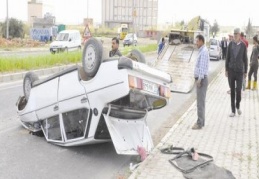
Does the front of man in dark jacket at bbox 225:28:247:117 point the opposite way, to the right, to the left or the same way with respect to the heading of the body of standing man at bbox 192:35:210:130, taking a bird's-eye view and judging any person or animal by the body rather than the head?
to the left

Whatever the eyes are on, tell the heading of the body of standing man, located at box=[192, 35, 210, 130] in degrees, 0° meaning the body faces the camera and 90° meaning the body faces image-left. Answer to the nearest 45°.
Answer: approximately 90°

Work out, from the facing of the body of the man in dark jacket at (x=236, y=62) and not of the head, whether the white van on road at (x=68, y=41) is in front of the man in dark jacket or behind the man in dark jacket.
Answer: behind

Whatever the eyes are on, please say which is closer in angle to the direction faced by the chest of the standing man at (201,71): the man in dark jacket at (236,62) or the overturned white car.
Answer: the overturned white car

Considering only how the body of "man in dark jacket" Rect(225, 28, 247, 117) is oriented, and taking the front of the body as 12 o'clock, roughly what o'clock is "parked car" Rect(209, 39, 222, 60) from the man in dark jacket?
The parked car is roughly at 6 o'clock from the man in dark jacket.

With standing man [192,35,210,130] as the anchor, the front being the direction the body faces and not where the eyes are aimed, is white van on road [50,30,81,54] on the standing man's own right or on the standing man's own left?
on the standing man's own right

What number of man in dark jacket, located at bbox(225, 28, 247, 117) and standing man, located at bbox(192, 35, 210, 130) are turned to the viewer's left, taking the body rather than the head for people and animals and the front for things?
1

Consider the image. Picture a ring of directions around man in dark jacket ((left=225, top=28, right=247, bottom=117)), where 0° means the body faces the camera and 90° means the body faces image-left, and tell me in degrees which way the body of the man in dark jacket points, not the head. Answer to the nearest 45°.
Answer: approximately 0°

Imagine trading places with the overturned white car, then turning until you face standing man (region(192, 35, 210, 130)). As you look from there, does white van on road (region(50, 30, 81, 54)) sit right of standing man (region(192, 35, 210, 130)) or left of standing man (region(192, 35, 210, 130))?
left

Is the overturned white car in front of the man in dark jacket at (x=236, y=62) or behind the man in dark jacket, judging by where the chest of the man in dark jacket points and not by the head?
in front
